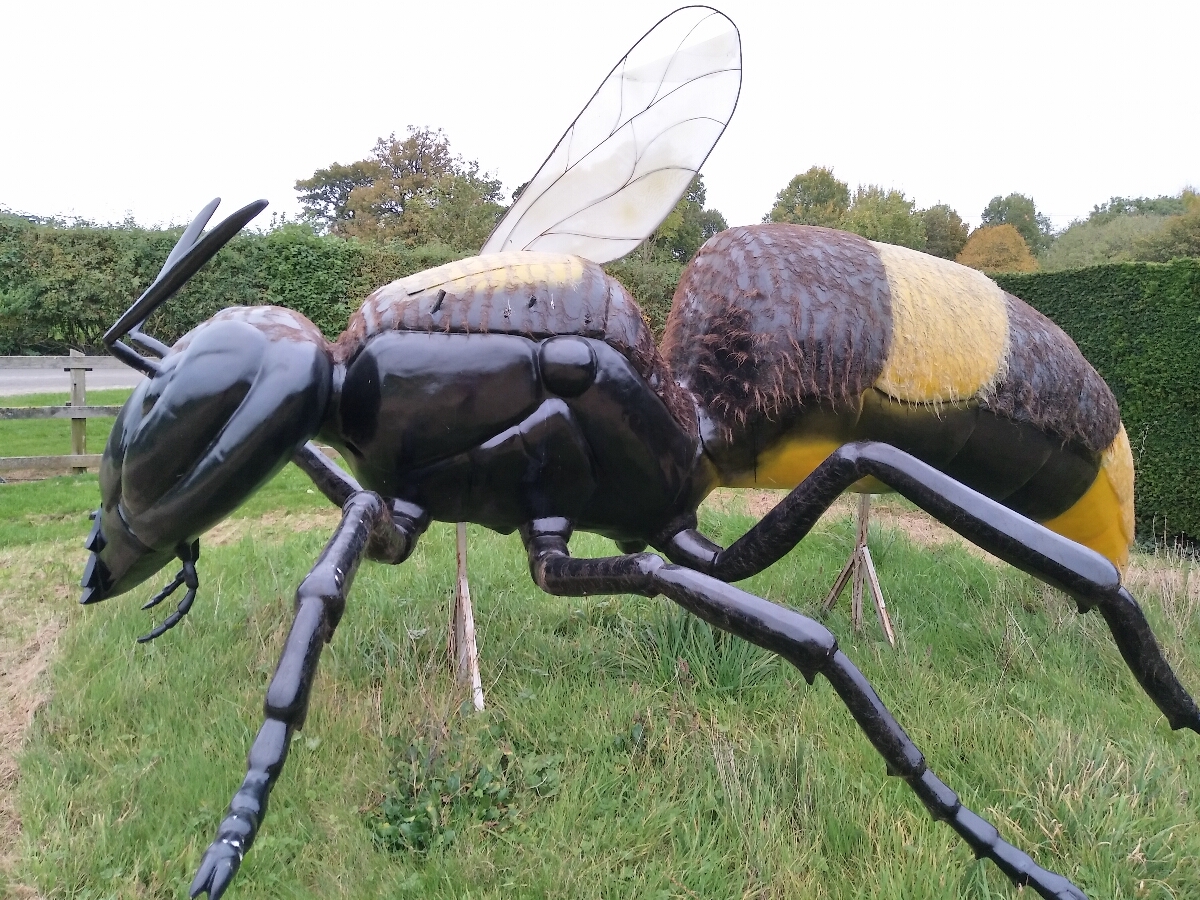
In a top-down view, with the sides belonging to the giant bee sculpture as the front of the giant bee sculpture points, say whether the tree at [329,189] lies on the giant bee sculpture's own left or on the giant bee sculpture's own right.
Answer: on the giant bee sculpture's own right

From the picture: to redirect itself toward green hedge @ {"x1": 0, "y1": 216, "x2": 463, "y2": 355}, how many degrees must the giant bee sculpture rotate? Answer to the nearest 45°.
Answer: approximately 45° to its right

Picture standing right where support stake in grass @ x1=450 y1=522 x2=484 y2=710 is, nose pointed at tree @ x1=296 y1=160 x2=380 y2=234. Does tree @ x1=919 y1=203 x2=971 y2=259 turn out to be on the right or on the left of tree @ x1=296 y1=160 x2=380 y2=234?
right

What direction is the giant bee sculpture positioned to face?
to the viewer's left

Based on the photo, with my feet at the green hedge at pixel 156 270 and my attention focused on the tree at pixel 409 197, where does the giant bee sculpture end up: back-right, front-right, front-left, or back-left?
back-right

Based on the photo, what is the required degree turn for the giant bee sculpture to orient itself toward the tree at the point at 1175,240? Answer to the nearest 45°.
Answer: approximately 135° to its right

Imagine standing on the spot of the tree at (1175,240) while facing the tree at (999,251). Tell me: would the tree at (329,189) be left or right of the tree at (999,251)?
left

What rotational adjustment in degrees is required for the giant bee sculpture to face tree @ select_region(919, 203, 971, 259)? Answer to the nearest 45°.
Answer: approximately 90° to its right
